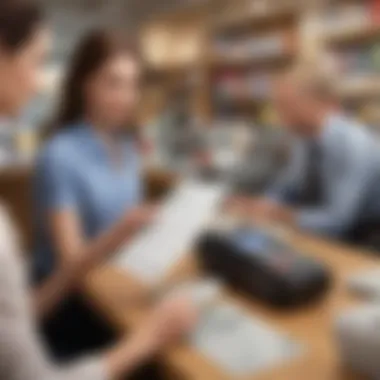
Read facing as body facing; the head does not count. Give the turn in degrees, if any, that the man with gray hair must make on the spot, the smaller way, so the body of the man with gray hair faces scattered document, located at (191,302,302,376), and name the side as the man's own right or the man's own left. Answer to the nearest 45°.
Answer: approximately 45° to the man's own left

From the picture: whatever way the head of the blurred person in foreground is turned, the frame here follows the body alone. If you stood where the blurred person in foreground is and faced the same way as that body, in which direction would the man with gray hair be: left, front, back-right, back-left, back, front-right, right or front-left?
front-left

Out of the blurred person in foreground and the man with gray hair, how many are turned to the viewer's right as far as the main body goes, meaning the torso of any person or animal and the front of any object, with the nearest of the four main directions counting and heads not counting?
1

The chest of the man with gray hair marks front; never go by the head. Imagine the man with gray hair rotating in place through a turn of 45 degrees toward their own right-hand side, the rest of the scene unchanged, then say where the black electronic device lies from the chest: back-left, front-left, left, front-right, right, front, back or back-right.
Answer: left

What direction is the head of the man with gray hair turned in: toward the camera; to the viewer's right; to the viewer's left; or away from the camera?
to the viewer's left

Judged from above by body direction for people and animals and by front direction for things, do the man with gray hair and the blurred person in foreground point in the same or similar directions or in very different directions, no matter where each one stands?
very different directions

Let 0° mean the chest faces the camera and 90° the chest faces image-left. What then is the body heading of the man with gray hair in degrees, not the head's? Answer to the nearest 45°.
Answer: approximately 45°

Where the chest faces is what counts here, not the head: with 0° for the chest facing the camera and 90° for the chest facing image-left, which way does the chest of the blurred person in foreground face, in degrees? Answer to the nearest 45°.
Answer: approximately 270°

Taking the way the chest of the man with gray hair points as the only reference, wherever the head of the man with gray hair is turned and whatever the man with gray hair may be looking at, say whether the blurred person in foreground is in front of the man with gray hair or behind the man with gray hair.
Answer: in front
